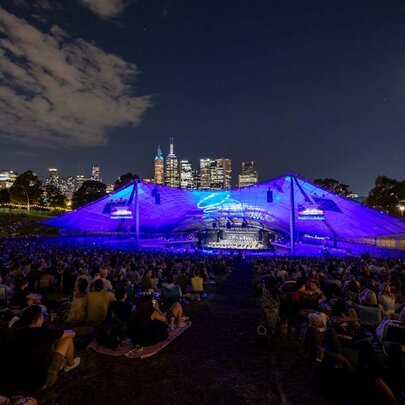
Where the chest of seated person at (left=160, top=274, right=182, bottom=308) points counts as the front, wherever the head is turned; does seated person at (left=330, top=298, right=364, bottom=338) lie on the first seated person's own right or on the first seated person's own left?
on the first seated person's own right

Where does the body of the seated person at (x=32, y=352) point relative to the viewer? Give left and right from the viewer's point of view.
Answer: facing away from the viewer and to the right of the viewer

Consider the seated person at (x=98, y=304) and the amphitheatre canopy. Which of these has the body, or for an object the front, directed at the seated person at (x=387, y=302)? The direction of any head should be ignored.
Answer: the amphitheatre canopy

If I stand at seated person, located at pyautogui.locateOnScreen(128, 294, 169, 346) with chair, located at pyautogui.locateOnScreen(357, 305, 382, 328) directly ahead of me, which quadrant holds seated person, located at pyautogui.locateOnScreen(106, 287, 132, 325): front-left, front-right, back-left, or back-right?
back-left

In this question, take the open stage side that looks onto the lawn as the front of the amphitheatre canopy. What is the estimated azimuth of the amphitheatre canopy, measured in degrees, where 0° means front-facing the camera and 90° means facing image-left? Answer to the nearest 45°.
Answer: approximately 0°

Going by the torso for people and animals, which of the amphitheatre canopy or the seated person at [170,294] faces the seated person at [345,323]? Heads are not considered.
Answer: the amphitheatre canopy

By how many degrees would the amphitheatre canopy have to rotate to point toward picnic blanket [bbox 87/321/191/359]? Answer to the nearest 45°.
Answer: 0° — it already faces it

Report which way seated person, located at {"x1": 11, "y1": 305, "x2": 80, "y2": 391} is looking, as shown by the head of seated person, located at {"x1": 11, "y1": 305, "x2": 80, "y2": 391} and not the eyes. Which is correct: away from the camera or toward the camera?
away from the camera

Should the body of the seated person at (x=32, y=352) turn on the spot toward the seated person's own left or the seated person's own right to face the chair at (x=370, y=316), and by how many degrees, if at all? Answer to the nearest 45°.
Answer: approximately 45° to the seated person's own right

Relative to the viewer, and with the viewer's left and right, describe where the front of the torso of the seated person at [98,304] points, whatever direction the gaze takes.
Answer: facing away from the viewer

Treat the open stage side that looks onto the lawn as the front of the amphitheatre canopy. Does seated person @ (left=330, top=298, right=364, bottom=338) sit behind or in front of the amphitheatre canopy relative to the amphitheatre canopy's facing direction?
in front

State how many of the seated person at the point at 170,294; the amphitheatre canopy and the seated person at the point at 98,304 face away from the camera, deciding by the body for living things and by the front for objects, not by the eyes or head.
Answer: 2

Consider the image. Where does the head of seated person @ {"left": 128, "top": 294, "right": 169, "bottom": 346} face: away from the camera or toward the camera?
away from the camera

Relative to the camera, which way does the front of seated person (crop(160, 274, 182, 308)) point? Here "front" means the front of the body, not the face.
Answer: away from the camera
